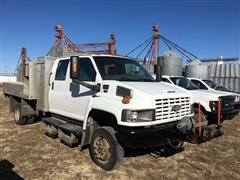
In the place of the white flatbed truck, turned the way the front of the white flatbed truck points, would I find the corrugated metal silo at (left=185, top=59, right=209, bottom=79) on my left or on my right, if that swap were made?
on my left

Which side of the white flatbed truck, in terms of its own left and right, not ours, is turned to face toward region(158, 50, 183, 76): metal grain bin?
left

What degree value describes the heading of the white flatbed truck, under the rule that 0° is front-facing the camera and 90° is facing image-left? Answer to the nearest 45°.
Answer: approximately 315°
